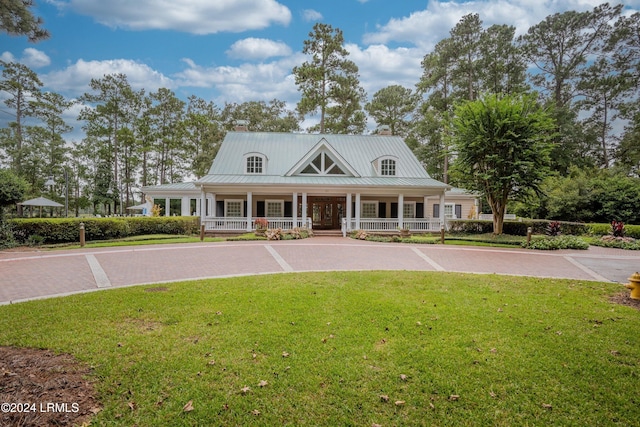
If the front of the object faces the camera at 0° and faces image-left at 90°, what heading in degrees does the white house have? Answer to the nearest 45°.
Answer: approximately 0°

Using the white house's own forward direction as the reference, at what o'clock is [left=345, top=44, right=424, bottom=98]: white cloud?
The white cloud is roughly at 7 o'clock from the white house.

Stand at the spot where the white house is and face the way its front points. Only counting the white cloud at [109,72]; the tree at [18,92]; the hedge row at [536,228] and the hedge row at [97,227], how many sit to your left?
1

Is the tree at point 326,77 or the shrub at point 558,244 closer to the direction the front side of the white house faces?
the shrub

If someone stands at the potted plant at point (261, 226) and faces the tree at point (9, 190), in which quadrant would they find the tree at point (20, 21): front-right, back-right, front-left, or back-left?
front-left

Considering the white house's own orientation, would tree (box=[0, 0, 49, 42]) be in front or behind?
in front

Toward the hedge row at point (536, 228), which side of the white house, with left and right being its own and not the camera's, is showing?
left

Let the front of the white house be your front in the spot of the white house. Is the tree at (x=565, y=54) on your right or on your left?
on your left

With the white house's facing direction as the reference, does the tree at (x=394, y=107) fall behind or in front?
behind
